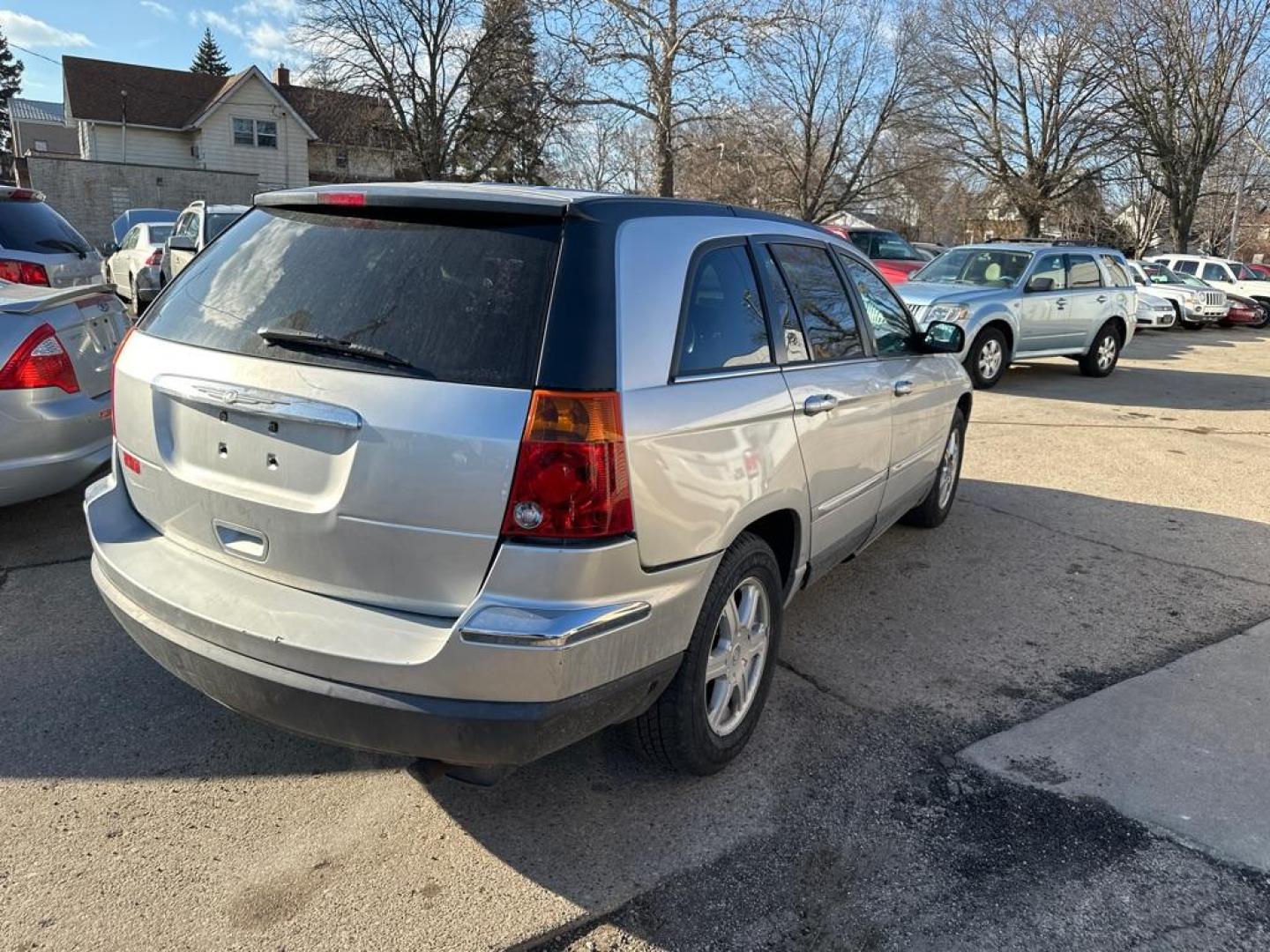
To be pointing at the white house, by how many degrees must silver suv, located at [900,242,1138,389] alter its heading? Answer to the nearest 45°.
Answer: approximately 90° to its right

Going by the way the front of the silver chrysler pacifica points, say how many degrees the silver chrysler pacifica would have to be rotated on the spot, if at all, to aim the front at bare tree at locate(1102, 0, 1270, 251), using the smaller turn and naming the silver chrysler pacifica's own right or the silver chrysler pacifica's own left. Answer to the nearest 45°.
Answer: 0° — it already faces it

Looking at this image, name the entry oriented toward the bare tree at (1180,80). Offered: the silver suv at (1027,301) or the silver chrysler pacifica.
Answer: the silver chrysler pacifica

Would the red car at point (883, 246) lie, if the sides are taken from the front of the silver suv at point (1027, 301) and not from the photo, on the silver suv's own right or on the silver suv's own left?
on the silver suv's own right

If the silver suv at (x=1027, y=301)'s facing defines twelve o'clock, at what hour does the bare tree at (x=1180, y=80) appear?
The bare tree is roughly at 5 o'clock from the silver suv.

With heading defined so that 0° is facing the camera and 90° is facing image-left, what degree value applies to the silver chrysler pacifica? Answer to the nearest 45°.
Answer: approximately 225°

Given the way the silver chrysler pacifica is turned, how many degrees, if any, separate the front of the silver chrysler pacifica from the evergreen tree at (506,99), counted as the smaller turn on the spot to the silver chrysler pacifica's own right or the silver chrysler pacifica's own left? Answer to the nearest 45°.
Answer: approximately 45° to the silver chrysler pacifica's own left

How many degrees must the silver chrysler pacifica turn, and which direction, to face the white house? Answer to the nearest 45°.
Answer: approximately 45° to its left

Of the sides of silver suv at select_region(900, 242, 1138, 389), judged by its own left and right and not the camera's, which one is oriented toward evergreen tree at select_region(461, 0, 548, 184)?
right

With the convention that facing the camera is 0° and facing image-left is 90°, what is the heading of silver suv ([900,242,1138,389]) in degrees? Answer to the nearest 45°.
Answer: approximately 45°

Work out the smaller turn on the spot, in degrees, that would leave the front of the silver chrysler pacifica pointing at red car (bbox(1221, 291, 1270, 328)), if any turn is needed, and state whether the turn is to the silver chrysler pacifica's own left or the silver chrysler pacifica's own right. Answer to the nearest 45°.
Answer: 0° — it already faces it

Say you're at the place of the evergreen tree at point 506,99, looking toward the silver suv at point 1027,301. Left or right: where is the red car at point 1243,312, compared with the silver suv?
left

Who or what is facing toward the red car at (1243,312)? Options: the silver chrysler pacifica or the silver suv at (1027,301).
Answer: the silver chrysler pacifica
